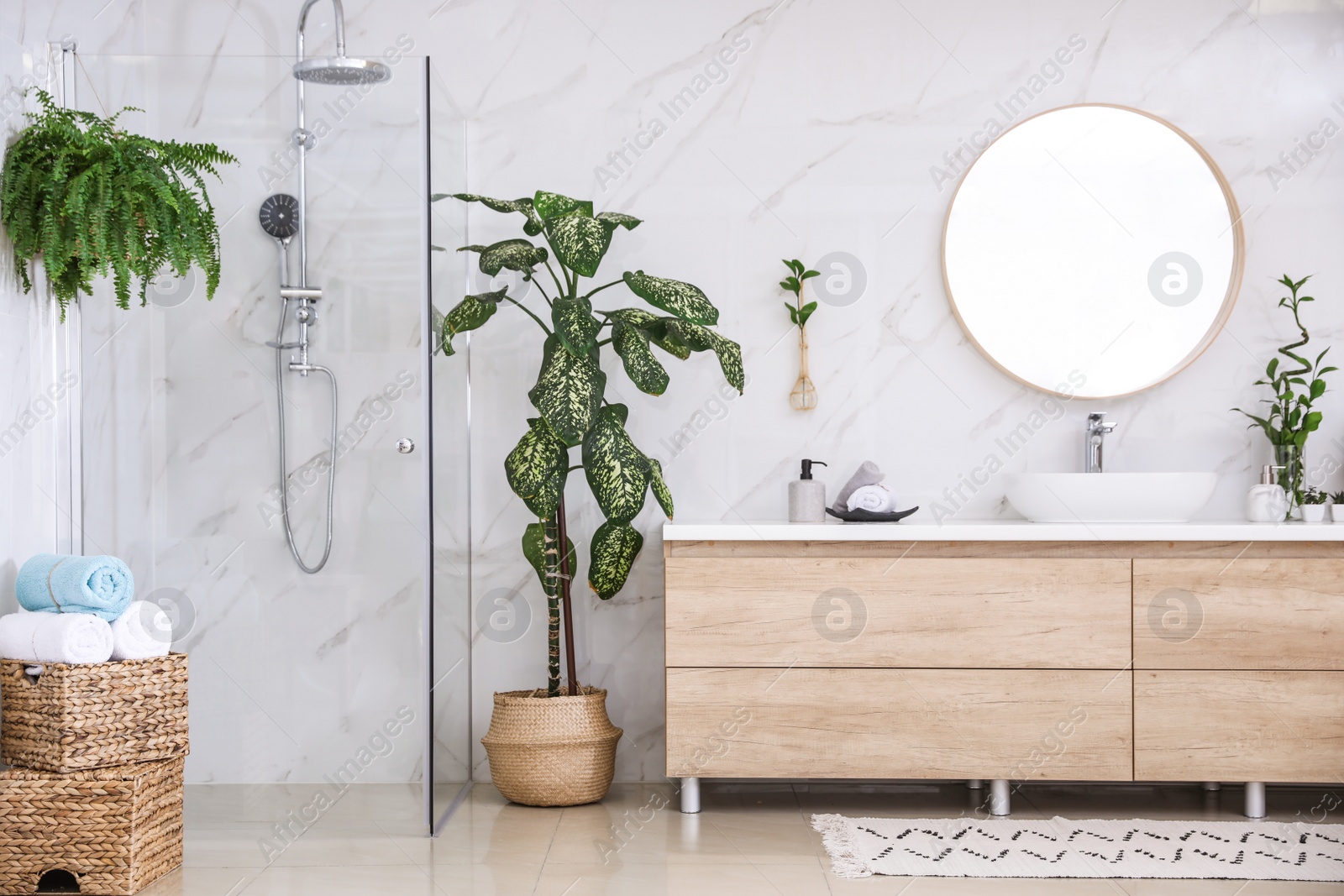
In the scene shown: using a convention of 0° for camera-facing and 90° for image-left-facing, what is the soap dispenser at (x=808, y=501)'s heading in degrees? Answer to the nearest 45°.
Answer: approximately 270°

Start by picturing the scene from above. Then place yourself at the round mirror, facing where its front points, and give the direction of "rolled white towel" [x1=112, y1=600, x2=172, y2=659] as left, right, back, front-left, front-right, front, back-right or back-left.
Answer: front-right

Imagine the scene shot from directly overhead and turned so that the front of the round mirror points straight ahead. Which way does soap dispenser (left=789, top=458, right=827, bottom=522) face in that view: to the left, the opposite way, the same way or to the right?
to the left

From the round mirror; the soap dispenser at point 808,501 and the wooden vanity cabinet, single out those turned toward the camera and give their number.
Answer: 2
